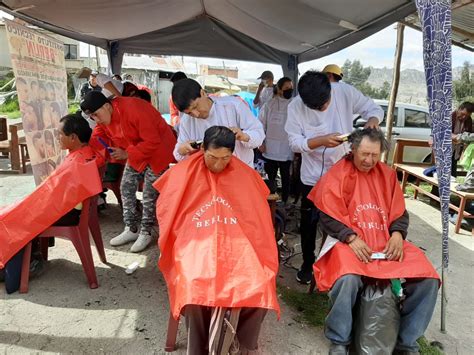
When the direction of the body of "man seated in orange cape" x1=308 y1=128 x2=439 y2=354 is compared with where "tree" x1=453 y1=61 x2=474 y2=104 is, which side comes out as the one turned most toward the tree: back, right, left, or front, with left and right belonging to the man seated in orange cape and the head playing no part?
back

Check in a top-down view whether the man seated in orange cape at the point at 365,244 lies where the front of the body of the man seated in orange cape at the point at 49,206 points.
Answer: no

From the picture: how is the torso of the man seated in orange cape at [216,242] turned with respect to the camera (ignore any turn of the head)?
toward the camera

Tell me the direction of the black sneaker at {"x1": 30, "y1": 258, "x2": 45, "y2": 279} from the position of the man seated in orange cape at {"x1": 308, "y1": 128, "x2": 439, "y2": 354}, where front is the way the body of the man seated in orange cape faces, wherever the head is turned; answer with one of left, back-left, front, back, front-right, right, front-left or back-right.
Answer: right

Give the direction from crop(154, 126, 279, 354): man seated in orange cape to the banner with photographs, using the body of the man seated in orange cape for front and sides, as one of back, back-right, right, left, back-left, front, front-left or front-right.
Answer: back-right

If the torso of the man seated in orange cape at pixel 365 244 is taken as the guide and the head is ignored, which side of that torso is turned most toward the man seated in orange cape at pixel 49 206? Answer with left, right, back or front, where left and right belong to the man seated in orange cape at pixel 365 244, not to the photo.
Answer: right

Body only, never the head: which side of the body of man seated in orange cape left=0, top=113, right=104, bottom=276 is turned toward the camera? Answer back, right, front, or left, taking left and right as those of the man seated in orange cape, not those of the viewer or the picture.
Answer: left

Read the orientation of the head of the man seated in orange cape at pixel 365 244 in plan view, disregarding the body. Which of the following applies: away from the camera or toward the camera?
toward the camera

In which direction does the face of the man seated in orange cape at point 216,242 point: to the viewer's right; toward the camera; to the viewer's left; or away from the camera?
toward the camera

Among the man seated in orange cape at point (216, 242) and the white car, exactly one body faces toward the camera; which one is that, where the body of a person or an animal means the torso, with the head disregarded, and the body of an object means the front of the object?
the man seated in orange cape
